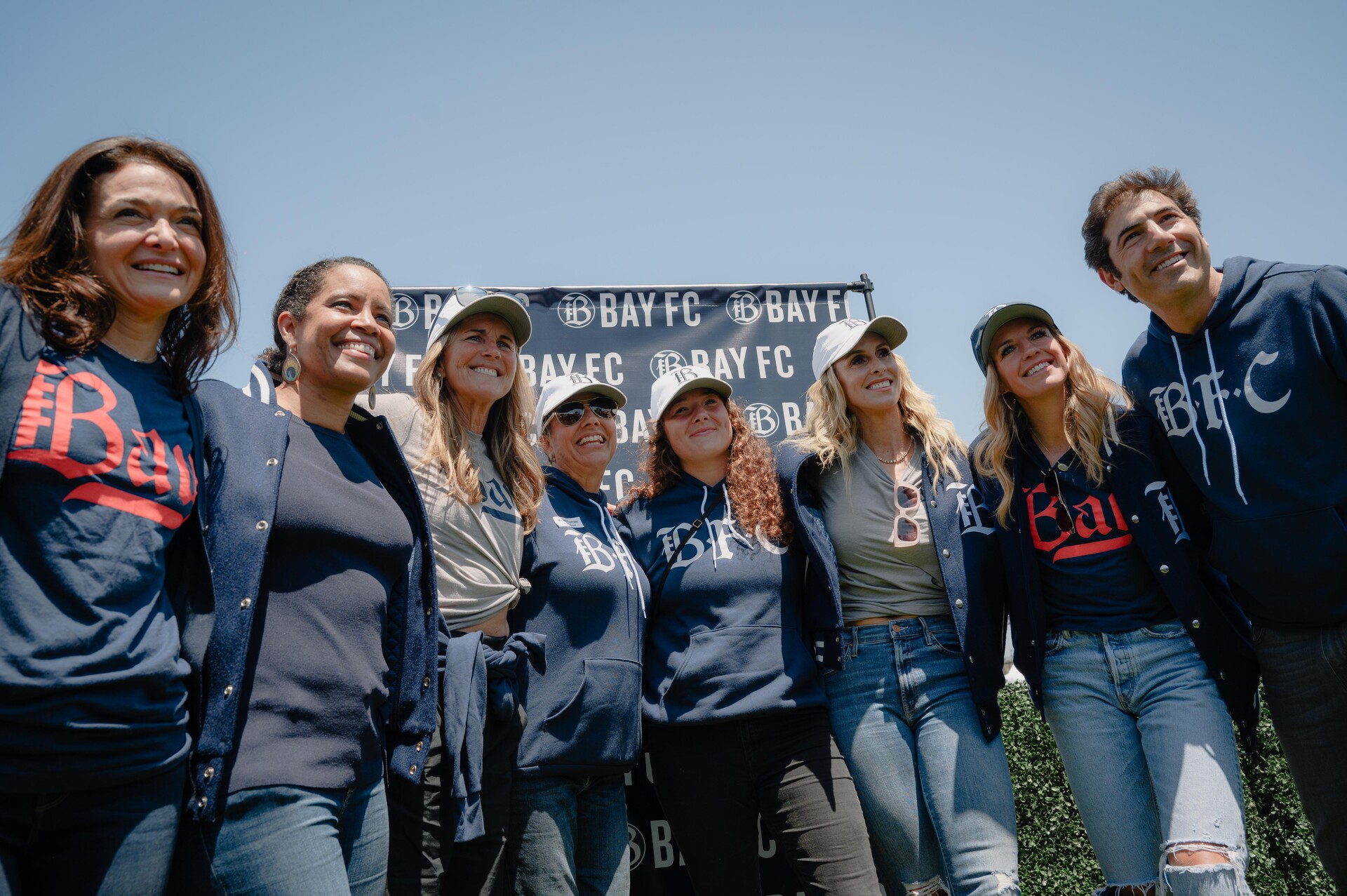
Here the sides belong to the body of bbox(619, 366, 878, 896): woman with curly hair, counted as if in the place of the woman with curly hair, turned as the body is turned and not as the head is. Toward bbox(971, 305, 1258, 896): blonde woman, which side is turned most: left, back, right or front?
left

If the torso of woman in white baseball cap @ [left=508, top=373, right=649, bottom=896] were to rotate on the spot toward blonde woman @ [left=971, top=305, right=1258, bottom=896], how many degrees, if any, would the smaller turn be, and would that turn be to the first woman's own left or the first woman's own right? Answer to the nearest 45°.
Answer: approximately 45° to the first woman's own left

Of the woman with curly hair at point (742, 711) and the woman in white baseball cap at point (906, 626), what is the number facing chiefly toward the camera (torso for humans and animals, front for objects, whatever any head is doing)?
2

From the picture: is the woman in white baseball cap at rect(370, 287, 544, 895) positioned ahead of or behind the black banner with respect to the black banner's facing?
ahead

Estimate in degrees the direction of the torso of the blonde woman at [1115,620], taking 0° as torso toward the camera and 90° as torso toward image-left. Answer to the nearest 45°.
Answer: approximately 0°

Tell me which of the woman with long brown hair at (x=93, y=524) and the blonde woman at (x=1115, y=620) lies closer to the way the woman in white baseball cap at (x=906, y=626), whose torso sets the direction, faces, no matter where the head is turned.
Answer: the woman with long brown hair

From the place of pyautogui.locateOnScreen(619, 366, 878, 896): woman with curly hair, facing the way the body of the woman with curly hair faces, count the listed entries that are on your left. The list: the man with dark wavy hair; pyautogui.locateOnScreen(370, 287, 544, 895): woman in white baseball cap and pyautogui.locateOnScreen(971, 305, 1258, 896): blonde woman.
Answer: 2
